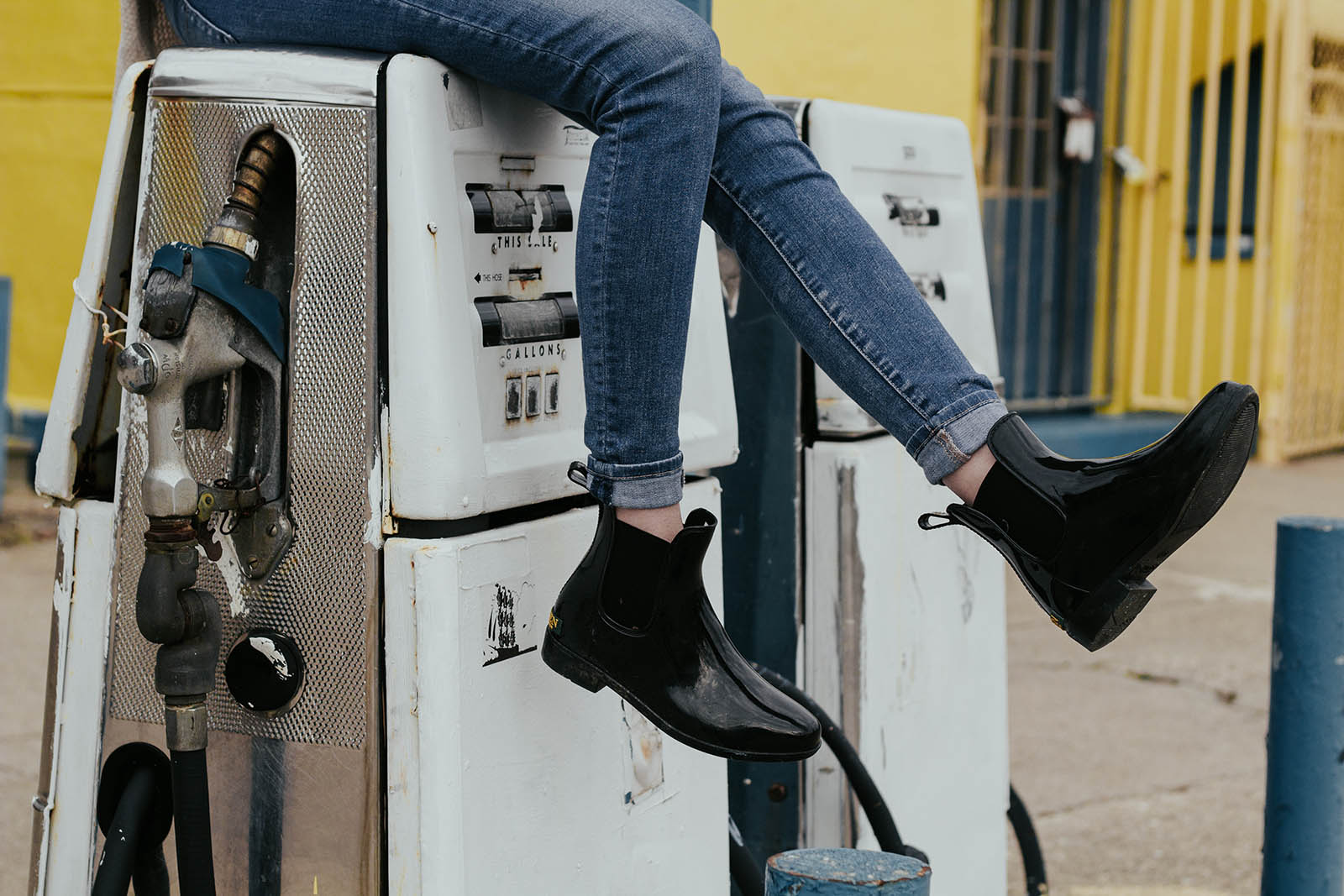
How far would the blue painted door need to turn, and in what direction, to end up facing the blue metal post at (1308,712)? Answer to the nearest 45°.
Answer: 0° — it already faces it

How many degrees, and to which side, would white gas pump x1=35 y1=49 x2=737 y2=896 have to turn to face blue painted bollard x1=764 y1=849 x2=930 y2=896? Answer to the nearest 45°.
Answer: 0° — it already faces it

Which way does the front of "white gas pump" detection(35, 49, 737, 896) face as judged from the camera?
facing the viewer and to the right of the viewer

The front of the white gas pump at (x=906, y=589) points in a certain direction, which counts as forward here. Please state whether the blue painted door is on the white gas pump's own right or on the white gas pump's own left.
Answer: on the white gas pump's own left

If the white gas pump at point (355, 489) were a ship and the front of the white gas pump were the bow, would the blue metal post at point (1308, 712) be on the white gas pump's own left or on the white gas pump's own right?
on the white gas pump's own left

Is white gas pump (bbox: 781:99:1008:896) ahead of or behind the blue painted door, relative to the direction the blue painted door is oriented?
ahead

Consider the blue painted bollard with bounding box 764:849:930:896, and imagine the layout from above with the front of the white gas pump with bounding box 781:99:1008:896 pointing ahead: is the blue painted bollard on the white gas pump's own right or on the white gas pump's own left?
on the white gas pump's own right

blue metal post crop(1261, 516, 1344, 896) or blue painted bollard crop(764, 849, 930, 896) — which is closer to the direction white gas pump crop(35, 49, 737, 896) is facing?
the blue painted bollard

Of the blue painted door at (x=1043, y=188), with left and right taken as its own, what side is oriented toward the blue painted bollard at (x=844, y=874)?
front

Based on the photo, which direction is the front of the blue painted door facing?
toward the camera

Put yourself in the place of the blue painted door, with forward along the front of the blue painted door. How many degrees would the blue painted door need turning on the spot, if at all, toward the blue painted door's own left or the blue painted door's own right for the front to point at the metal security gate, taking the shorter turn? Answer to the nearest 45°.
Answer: approximately 90° to the blue painted door's own left

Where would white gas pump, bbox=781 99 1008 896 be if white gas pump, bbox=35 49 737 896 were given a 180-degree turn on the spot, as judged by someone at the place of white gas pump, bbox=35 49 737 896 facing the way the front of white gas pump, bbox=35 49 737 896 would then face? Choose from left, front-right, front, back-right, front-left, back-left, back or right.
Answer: right

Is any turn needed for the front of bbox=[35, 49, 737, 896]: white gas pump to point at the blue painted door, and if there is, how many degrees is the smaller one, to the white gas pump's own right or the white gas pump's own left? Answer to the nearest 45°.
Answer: approximately 90° to the white gas pump's own left

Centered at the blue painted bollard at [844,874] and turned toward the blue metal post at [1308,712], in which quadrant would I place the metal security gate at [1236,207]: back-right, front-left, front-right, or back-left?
front-left

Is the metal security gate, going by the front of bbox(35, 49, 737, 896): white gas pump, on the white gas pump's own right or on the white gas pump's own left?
on the white gas pump's own left
